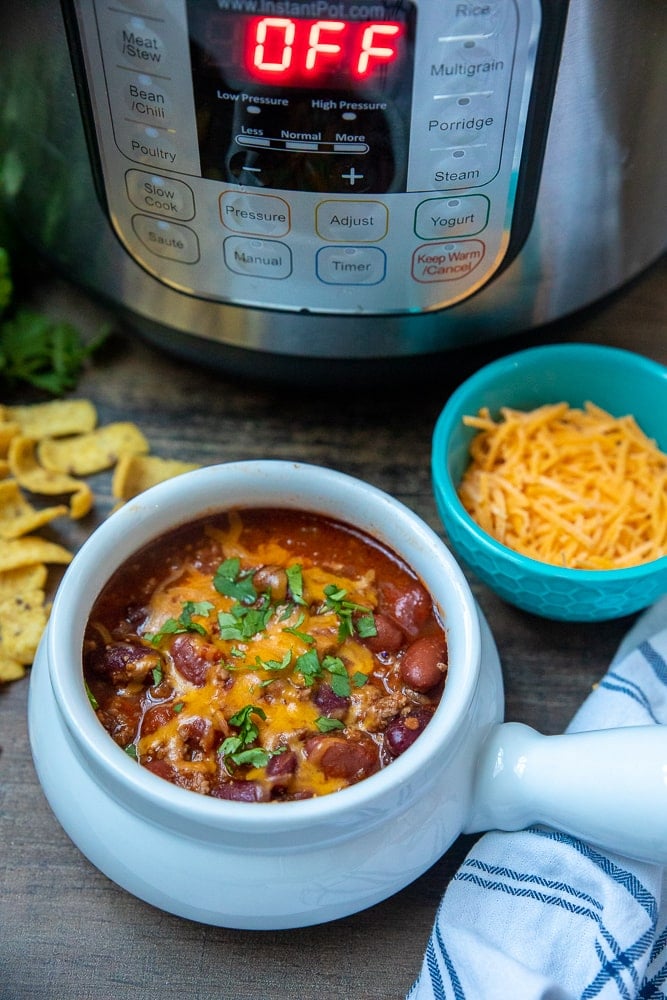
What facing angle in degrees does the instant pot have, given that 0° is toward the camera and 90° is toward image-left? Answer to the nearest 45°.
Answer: approximately 0°
